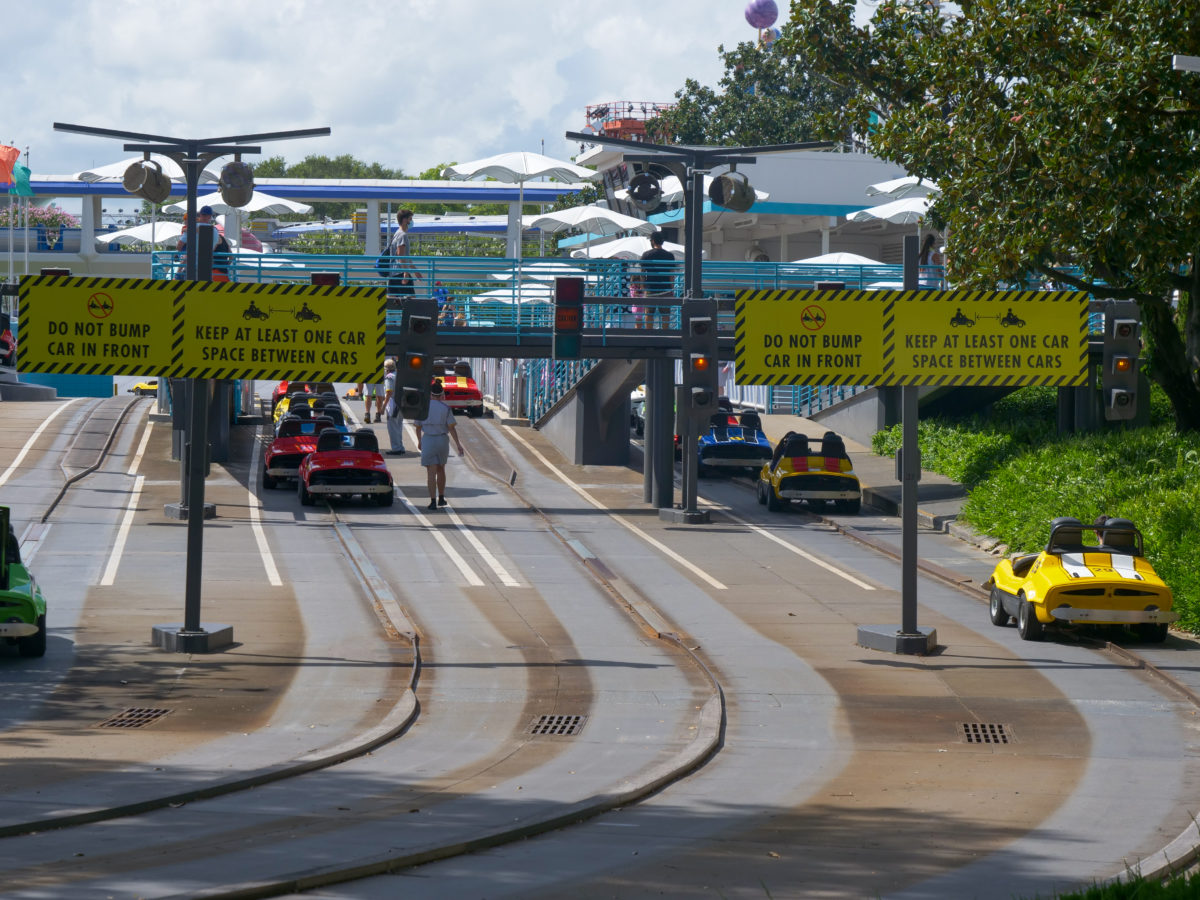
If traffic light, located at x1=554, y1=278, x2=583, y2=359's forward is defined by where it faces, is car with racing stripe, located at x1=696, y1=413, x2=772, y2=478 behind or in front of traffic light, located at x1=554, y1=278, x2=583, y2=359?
behind

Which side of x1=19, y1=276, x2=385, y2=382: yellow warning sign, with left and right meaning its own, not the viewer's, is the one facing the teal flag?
back

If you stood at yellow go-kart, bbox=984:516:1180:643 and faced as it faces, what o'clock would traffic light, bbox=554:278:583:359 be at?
The traffic light is roughly at 12 o'clock from the yellow go-kart.

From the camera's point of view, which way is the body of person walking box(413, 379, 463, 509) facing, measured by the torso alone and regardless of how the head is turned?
away from the camera

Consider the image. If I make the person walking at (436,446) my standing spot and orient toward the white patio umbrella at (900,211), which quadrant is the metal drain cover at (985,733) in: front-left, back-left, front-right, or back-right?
back-right

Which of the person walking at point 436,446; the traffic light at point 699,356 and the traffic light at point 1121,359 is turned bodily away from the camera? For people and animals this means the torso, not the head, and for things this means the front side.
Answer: the person walking

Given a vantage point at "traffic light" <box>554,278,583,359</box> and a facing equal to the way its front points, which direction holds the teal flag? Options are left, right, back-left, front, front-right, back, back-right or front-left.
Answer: back-right

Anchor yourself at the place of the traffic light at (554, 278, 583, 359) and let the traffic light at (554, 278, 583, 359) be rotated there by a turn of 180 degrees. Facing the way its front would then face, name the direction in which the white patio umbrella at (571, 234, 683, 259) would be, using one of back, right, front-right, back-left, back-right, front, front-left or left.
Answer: front

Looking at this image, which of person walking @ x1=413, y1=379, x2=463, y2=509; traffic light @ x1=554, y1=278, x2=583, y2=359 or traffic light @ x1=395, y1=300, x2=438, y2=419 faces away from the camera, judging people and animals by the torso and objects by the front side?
the person walking

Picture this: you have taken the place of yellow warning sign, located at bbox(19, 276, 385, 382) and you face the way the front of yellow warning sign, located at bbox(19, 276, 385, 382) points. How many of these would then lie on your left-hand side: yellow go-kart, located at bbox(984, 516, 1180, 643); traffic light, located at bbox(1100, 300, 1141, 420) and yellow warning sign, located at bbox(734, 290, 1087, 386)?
3

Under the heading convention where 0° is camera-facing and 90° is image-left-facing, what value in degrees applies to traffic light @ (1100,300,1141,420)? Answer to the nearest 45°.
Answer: approximately 0°
